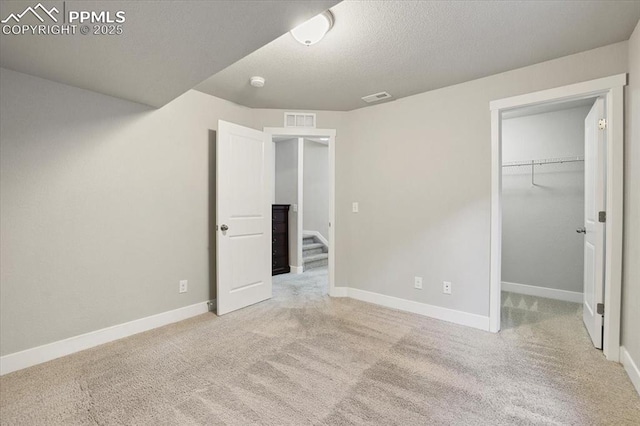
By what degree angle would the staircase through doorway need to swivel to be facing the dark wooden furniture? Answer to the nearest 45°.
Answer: approximately 90° to its right

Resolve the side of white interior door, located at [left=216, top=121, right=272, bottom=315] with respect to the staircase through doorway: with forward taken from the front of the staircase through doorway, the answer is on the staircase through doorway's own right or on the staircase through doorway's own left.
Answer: on the staircase through doorway's own right

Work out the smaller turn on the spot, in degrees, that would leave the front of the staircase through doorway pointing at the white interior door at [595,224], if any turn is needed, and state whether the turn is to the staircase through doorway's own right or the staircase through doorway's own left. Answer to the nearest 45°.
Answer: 0° — it already faces it

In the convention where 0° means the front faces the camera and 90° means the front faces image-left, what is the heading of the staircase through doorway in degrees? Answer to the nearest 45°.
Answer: approximately 315°

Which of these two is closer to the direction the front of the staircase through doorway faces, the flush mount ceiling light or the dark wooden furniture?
the flush mount ceiling light

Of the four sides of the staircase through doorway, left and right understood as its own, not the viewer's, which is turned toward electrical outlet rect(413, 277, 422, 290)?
front

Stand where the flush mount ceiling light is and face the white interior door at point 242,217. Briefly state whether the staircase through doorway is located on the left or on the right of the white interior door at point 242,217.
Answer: right

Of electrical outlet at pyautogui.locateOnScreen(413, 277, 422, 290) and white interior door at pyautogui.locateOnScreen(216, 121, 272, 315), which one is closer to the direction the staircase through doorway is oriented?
the electrical outlet

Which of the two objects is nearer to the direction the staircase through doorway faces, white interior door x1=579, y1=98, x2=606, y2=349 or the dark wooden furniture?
the white interior door

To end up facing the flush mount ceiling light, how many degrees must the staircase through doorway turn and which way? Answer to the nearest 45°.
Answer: approximately 45° to its right
